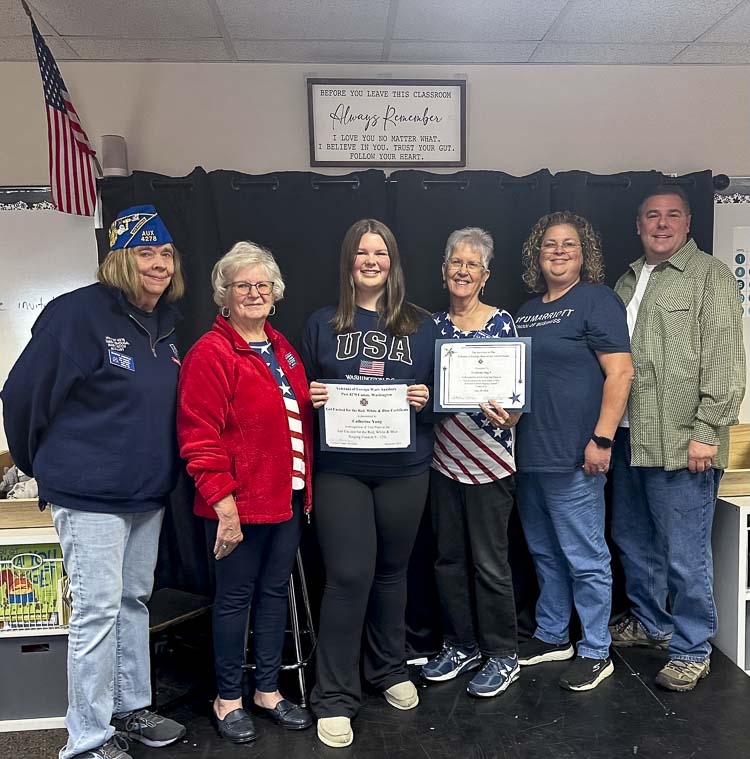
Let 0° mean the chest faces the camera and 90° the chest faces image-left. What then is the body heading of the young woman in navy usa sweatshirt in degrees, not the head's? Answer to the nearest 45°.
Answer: approximately 0°

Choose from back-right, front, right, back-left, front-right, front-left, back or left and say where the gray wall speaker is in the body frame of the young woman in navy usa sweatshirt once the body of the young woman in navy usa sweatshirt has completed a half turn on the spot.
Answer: front-left

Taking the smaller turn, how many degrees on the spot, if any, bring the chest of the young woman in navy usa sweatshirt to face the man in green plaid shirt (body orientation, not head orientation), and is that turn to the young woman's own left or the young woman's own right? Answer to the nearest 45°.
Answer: approximately 90° to the young woman's own left

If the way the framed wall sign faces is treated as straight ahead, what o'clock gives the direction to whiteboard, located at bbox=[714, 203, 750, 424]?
The whiteboard is roughly at 9 o'clock from the framed wall sign.

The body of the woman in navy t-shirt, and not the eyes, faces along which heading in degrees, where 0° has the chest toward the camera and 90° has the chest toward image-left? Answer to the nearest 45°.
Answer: approximately 45°

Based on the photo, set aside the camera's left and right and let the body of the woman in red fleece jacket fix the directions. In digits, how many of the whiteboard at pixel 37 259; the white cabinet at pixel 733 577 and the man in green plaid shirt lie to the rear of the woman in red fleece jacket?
1

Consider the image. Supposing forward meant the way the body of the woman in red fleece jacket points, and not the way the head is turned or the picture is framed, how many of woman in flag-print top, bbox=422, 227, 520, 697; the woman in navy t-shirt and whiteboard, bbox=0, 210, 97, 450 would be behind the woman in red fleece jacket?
1

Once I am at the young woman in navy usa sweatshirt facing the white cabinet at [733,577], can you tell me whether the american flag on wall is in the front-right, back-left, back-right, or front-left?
back-left
